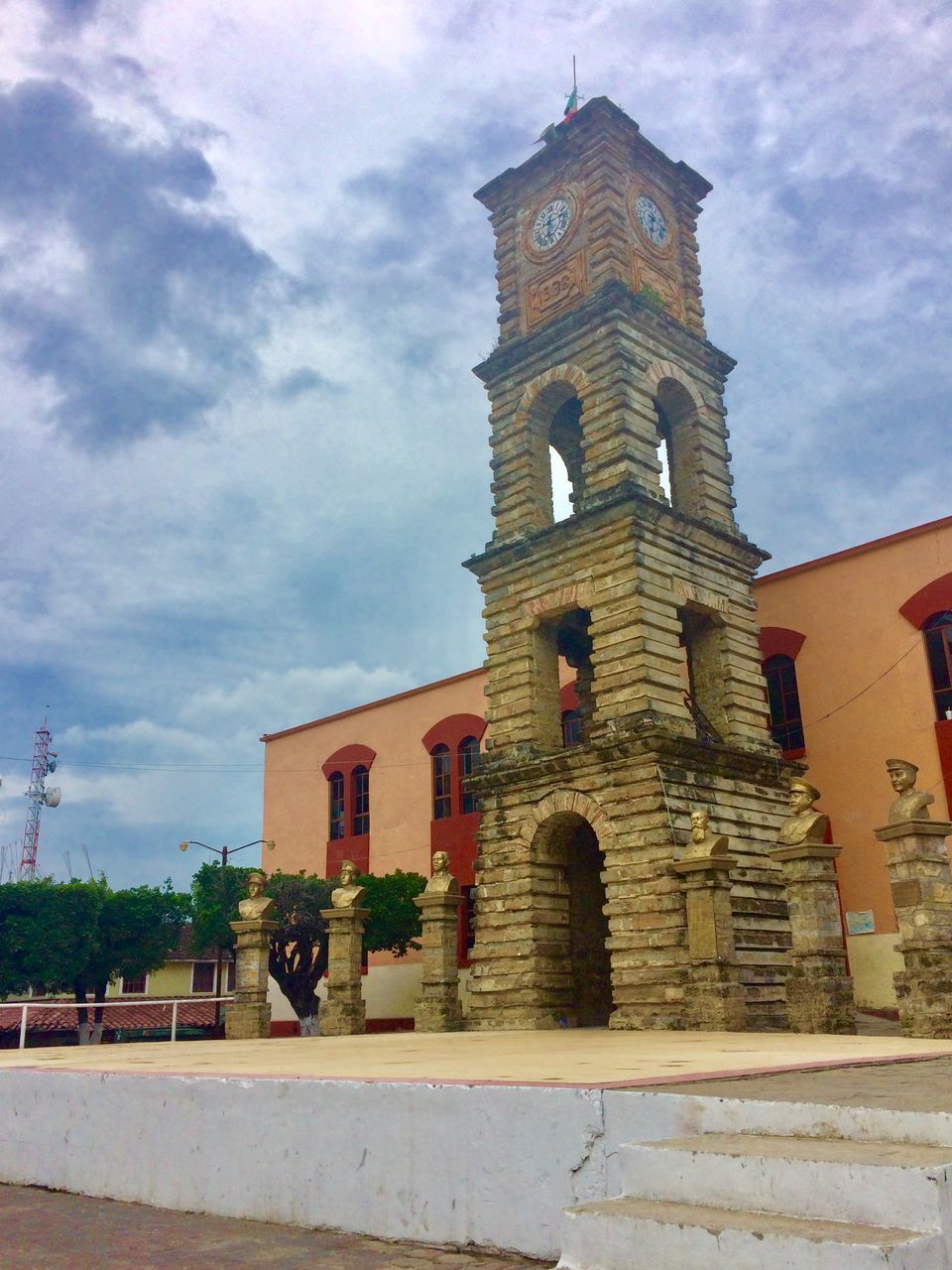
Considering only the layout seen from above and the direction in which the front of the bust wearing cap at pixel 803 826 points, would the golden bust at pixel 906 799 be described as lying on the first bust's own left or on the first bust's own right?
on the first bust's own left

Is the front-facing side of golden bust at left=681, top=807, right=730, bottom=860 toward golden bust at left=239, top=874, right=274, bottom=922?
no

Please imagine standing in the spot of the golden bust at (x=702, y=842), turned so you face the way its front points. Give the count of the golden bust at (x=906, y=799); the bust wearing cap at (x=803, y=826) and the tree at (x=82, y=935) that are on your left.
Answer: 2

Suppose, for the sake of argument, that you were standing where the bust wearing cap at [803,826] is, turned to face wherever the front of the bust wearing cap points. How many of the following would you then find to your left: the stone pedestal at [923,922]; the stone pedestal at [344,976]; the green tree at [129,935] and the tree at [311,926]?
1

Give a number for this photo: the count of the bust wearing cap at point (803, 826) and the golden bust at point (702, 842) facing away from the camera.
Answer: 0

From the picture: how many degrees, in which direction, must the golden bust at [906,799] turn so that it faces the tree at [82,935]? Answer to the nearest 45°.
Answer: approximately 90° to its right

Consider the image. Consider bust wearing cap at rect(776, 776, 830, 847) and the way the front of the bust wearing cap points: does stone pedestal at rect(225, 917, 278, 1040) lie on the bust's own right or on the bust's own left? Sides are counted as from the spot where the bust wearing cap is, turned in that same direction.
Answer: on the bust's own right

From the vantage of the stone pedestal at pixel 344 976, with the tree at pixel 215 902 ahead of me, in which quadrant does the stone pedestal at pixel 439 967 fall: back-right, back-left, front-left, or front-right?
back-right

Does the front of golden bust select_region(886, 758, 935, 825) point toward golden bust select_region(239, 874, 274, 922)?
no

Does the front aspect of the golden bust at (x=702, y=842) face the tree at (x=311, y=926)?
no

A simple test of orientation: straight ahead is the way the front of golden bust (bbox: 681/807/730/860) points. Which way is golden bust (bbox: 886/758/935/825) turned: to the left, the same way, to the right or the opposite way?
the same way

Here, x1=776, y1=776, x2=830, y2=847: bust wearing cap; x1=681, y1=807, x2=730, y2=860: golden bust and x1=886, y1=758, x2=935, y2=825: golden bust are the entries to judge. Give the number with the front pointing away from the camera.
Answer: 0

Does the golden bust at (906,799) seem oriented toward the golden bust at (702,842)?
no

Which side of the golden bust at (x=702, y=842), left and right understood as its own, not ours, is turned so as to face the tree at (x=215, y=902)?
right

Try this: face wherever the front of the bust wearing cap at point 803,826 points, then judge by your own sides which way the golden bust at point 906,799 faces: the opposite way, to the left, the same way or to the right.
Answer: the same way

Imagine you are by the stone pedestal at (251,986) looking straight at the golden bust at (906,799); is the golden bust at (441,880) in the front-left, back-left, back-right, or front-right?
front-left

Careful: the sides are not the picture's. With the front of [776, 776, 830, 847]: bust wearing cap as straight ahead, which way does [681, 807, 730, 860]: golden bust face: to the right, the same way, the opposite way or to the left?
the same way

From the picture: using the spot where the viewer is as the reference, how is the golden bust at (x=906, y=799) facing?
facing the viewer and to the left of the viewer

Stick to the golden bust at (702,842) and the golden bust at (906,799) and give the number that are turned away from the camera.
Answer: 0
